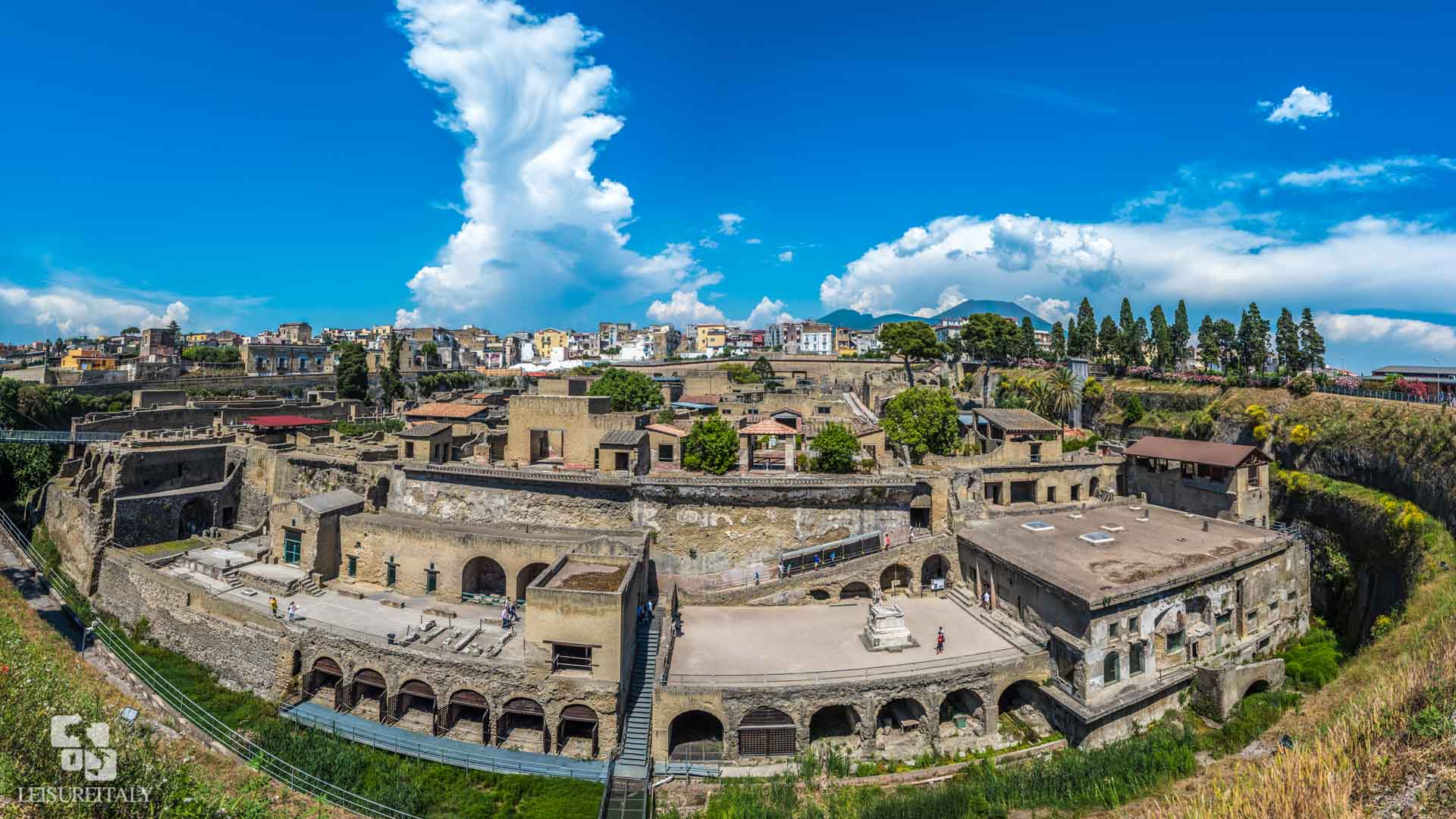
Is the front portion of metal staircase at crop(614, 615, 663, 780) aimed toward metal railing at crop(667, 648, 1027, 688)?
no

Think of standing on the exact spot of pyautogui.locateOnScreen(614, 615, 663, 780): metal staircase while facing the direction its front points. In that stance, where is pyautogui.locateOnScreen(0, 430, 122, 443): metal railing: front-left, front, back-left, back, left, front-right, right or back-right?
back-right

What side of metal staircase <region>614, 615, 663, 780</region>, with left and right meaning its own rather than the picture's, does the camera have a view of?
front

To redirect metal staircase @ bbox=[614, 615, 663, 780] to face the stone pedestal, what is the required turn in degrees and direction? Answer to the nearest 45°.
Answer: approximately 90° to its left

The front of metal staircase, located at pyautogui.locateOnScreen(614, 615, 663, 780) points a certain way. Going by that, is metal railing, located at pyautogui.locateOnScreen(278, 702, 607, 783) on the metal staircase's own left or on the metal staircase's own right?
on the metal staircase's own right

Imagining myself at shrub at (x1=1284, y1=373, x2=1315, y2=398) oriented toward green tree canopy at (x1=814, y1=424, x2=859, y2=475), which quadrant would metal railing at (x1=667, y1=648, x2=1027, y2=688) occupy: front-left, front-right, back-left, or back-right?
front-left

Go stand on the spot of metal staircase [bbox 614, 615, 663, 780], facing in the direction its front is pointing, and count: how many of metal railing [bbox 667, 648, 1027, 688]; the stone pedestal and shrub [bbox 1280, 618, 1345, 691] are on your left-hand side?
3

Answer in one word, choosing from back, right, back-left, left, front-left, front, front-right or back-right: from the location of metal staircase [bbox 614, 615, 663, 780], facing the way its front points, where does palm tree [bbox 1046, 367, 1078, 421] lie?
back-left

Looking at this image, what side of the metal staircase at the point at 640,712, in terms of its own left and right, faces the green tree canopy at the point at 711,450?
back

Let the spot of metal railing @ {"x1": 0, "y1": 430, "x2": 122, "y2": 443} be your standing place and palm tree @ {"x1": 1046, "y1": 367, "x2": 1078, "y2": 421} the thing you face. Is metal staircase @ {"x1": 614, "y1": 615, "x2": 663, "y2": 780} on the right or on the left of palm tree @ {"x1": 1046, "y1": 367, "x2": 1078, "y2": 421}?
right

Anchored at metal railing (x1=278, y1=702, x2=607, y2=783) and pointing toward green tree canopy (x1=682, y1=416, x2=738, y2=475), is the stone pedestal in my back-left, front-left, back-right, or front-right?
front-right

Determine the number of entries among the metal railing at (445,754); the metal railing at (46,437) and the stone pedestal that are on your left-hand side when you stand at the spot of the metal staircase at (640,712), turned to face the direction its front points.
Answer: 1

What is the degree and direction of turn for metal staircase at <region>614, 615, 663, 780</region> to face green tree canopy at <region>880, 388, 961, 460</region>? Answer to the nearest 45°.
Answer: approximately 135° to its left

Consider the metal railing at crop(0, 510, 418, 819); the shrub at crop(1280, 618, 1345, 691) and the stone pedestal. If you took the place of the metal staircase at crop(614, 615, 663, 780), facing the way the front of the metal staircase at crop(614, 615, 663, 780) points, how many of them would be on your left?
2
